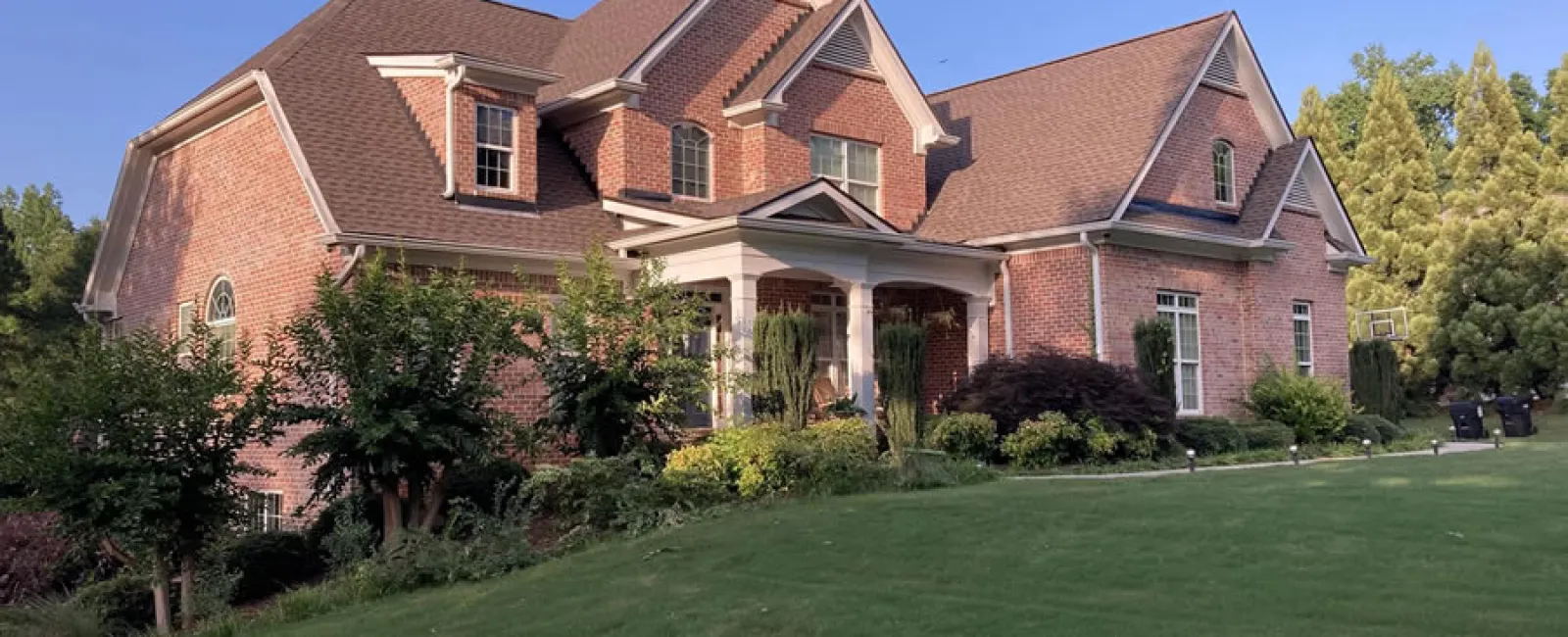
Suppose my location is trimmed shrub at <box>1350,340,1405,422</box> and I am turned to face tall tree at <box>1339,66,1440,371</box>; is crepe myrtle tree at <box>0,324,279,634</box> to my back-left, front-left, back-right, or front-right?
back-left

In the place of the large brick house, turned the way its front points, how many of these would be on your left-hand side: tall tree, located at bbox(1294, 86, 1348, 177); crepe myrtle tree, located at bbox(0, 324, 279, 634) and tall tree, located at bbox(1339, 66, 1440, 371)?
2

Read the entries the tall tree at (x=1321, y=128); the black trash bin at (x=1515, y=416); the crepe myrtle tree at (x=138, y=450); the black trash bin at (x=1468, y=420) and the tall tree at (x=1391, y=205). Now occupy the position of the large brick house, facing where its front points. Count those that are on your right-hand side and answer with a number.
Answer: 1

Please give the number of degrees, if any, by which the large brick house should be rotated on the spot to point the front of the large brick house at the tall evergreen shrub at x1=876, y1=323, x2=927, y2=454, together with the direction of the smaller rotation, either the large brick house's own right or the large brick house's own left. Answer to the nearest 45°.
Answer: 0° — it already faces it

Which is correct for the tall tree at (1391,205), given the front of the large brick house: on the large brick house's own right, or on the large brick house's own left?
on the large brick house's own left

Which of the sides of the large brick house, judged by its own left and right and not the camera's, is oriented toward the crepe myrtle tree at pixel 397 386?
right

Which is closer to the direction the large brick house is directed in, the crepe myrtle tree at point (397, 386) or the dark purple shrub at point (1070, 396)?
the dark purple shrub

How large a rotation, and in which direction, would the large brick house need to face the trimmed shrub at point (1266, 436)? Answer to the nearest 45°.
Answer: approximately 45° to its left

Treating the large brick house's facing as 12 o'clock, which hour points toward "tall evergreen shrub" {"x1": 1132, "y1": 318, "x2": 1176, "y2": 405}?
The tall evergreen shrub is roughly at 11 o'clock from the large brick house.

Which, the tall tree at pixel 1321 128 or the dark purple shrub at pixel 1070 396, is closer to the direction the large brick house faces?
the dark purple shrub

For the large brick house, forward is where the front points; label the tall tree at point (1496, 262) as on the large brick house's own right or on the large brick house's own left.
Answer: on the large brick house's own left

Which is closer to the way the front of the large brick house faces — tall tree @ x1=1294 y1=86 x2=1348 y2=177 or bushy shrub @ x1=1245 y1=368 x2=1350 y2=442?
the bushy shrub

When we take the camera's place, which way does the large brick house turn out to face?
facing the viewer and to the right of the viewer

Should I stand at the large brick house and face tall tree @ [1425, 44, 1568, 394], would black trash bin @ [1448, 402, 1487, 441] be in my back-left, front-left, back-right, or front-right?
front-right
